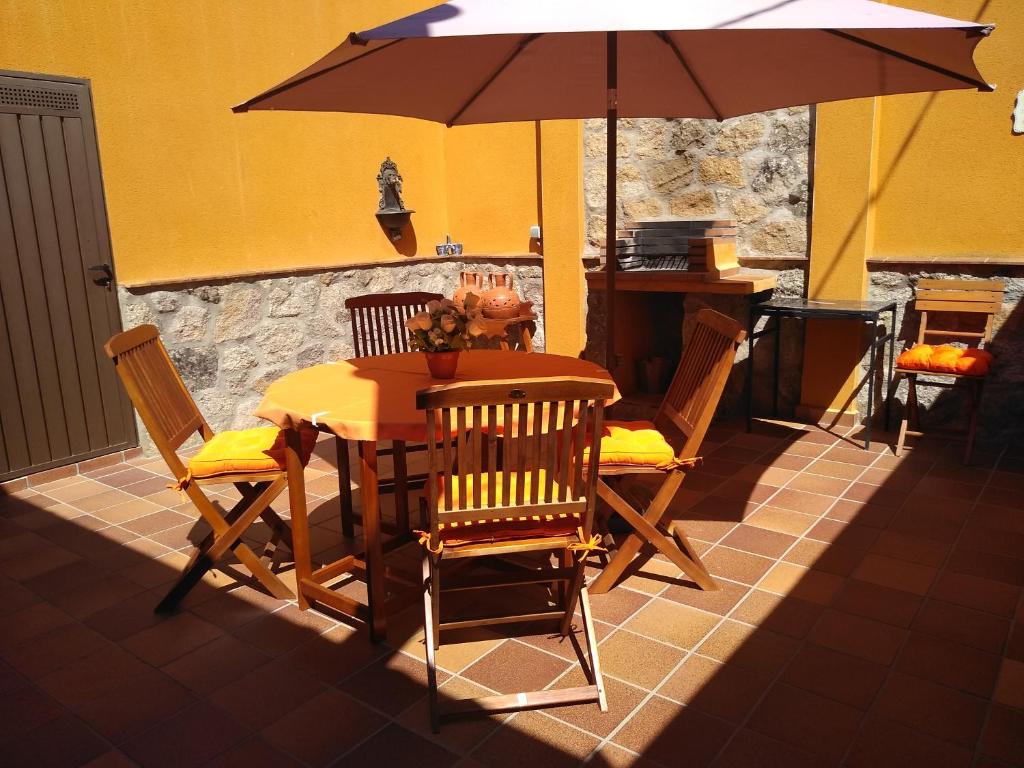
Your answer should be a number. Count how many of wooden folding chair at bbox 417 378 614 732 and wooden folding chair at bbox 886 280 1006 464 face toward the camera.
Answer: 1

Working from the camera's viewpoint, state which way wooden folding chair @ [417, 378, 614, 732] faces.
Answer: facing away from the viewer

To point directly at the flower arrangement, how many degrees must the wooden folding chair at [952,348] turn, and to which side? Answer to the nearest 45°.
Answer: approximately 45° to its right

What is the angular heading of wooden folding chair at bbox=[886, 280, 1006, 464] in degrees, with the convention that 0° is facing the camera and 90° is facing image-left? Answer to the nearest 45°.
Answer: approximately 0°

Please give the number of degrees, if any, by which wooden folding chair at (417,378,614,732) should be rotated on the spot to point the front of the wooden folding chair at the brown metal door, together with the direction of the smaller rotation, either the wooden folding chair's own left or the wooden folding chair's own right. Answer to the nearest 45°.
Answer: approximately 45° to the wooden folding chair's own left

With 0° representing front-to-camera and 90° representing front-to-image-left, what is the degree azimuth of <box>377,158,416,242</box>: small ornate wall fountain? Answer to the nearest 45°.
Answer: approximately 315°

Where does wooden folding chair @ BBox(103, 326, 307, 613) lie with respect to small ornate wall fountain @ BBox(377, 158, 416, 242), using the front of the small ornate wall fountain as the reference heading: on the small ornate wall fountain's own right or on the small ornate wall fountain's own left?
on the small ornate wall fountain's own right
